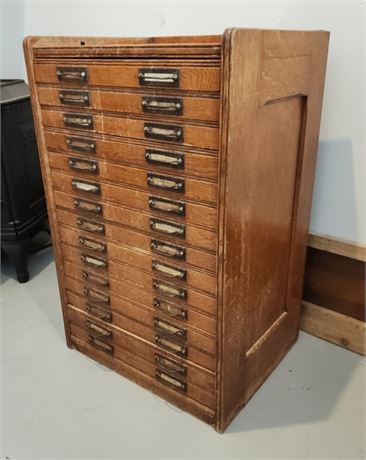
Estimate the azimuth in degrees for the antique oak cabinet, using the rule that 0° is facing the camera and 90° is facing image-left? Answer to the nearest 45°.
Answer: approximately 45°

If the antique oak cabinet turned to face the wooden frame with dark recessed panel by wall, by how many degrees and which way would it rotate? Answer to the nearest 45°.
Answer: approximately 135° to its left
